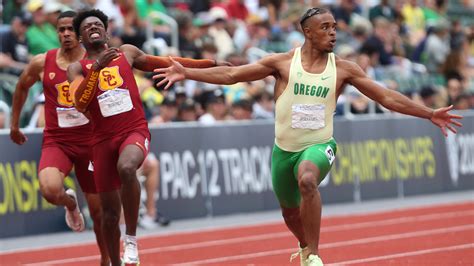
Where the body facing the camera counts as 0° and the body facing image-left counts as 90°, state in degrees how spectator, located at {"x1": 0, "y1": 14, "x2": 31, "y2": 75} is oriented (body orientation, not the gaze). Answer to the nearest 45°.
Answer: approximately 315°

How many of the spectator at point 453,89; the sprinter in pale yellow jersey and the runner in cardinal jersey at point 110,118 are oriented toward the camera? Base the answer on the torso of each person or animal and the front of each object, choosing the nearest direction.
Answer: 3

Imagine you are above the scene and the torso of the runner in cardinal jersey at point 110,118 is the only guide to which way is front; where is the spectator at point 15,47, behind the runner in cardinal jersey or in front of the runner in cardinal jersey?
behind

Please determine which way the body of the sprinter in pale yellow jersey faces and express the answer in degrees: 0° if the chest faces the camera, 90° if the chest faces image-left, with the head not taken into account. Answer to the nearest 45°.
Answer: approximately 0°

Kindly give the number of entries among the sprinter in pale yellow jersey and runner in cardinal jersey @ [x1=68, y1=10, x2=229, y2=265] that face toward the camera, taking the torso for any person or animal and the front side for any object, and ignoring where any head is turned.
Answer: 2
